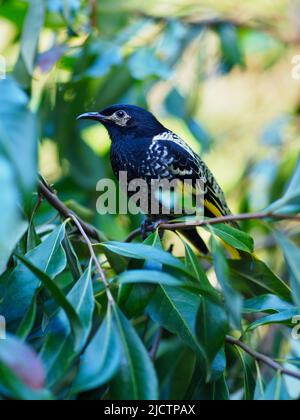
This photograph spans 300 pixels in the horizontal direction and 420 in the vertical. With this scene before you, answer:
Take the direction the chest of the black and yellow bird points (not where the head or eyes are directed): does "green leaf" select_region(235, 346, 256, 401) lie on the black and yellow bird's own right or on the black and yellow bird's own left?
on the black and yellow bird's own left

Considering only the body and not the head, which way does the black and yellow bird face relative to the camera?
to the viewer's left

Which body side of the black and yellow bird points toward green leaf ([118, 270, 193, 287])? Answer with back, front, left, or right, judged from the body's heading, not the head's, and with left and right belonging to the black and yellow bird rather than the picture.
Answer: left

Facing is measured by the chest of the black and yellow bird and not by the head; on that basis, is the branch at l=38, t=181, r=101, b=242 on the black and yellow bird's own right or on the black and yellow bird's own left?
on the black and yellow bird's own left

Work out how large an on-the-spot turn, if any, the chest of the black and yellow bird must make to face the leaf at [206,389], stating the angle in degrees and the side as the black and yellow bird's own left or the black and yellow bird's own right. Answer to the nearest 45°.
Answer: approximately 90° to the black and yellow bird's own left
